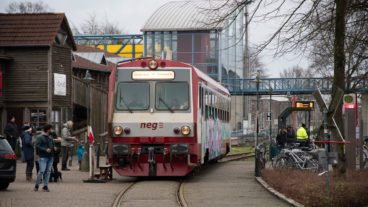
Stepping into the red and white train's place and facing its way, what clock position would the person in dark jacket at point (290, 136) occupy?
The person in dark jacket is roughly at 7 o'clock from the red and white train.

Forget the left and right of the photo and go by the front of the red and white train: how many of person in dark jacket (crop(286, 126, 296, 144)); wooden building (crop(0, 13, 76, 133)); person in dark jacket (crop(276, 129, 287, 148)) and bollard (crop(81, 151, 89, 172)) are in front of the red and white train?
0

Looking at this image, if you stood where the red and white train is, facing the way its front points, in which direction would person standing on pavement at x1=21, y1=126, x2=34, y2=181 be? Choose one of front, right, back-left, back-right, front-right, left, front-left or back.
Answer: right

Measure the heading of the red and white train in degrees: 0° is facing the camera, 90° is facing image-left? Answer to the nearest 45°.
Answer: approximately 0°

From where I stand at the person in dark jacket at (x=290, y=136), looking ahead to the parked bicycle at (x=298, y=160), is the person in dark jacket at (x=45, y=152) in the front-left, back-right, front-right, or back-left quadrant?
front-right

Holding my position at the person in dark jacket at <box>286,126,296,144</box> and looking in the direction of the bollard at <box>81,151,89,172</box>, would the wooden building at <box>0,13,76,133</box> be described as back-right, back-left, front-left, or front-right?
front-right

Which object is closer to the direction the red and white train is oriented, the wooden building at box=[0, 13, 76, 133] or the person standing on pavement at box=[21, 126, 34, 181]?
the person standing on pavement

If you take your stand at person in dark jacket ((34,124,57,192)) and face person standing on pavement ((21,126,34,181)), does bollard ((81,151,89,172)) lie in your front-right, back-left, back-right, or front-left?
front-right

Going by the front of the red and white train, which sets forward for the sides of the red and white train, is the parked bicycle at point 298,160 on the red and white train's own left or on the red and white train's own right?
on the red and white train's own left

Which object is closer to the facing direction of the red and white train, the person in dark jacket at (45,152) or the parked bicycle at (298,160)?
the person in dark jacket
